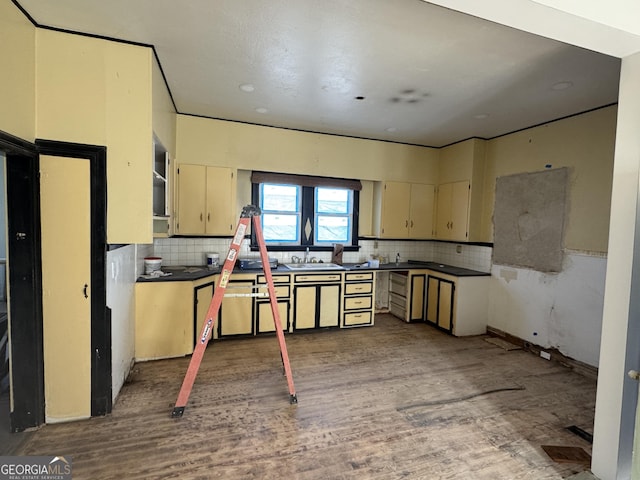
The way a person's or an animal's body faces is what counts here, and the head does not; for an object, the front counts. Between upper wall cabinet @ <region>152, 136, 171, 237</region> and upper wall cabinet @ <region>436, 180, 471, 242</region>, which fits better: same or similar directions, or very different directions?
very different directions

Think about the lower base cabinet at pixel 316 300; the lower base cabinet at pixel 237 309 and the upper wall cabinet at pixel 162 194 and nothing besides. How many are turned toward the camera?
2

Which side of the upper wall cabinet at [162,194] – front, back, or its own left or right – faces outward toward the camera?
right

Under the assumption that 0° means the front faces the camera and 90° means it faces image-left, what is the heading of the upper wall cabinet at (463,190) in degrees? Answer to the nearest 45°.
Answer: approximately 45°

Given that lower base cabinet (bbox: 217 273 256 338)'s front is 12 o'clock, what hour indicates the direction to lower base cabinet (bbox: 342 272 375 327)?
lower base cabinet (bbox: 342 272 375 327) is roughly at 9 o'clock from lower base cabinet (bbox: 217 273 256 338).

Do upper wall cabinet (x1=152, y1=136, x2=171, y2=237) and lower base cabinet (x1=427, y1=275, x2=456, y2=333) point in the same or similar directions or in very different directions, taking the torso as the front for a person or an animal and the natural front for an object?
very different directions

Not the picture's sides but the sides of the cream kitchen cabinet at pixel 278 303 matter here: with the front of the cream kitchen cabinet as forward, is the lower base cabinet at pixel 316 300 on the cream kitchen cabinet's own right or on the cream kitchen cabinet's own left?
on the cream kitchen cabinet's own left
